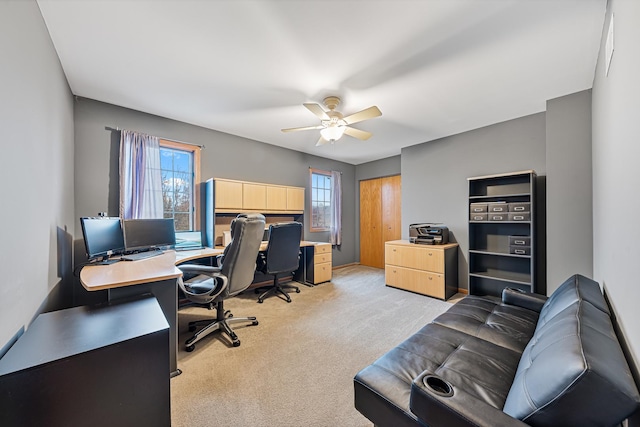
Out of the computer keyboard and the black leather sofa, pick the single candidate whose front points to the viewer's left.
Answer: the black leather sofa

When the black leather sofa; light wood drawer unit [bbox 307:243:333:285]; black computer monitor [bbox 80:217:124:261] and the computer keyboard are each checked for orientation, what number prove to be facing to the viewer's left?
1

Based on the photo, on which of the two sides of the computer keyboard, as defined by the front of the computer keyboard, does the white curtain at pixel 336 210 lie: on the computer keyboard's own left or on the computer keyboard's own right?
on the computer keyboard's own left

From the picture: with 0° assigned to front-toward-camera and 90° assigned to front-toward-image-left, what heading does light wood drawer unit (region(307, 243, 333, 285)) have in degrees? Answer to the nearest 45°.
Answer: approximately 315°

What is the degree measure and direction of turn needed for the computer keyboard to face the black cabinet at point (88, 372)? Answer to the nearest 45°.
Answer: approximately 45° to its right

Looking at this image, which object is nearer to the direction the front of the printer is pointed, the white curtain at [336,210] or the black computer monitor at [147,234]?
the black computer monitor

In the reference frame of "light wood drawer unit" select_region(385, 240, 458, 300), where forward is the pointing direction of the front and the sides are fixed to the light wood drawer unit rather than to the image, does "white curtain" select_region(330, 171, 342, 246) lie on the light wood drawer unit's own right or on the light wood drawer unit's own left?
on the light wood drawer unit's own right

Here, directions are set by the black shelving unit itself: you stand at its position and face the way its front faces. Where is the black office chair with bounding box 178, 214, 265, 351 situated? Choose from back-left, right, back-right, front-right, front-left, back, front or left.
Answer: front

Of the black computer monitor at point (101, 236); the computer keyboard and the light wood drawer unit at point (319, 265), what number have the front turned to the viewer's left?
0

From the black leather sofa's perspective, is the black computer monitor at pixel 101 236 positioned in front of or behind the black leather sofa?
in front

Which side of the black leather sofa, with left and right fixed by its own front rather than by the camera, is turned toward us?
left
